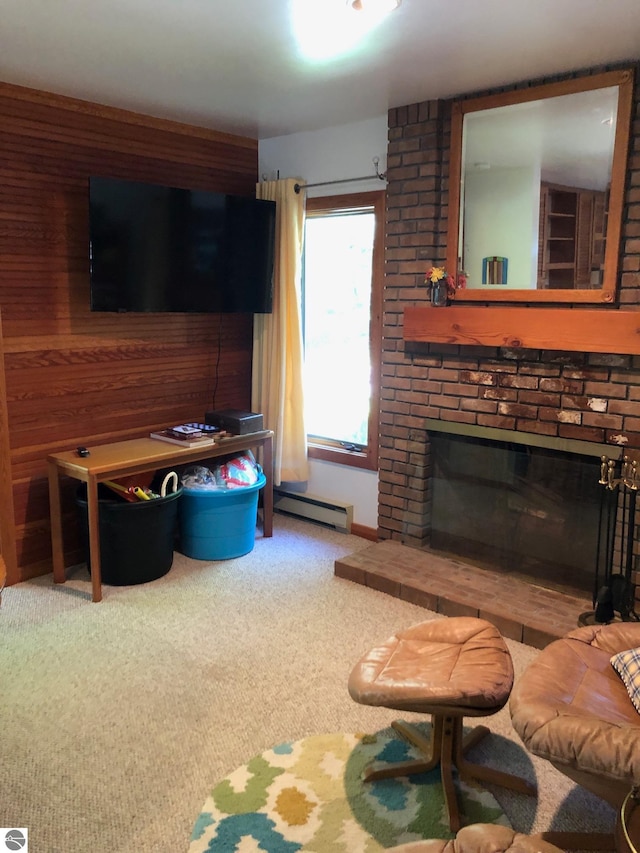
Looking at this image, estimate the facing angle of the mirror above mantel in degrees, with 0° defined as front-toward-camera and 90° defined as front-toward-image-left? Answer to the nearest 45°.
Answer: approximately 45°

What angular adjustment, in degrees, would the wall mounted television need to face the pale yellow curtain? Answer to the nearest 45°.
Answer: approximately 90° to its left

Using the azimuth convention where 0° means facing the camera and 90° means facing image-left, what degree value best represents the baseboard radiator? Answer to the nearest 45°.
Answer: approximately 45°

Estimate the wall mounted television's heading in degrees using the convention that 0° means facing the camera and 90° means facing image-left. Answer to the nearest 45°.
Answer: approximately 315°

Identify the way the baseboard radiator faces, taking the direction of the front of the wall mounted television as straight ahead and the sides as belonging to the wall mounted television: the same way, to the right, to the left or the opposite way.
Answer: to the right
